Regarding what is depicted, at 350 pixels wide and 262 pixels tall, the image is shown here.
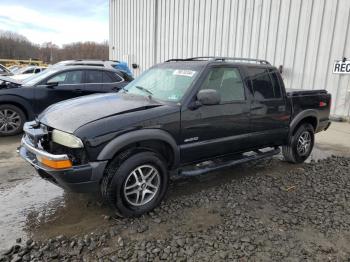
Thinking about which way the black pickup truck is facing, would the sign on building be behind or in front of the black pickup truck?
behind

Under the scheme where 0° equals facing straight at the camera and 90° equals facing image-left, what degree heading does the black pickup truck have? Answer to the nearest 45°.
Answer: approximately 45°

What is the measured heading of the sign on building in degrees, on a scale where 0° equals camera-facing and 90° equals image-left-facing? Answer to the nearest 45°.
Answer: approximately 0°

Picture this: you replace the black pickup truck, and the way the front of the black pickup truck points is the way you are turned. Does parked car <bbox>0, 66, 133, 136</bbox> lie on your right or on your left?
on your right
